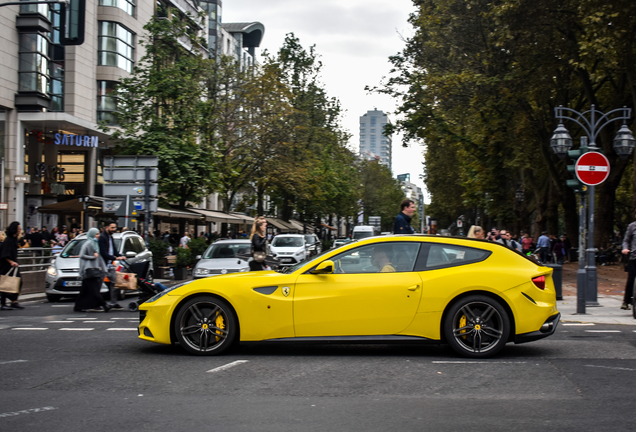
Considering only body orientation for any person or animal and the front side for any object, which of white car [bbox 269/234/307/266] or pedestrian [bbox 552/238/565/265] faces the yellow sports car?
the white car

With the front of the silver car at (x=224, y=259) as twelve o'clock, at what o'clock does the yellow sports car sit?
The yellow sports car is roughly at 12 o'clock from the silver car.

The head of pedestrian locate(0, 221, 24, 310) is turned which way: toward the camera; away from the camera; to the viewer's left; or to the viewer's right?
to the viewer's right

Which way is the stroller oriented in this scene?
to the viewer's right

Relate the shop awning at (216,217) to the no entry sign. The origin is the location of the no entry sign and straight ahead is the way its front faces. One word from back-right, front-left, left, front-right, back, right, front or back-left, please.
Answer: back-right

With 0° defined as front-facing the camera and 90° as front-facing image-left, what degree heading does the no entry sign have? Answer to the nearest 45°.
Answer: approximately 0°

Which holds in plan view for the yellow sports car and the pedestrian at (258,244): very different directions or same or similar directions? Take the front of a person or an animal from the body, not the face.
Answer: very different directions

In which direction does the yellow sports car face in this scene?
to the viewer's left
